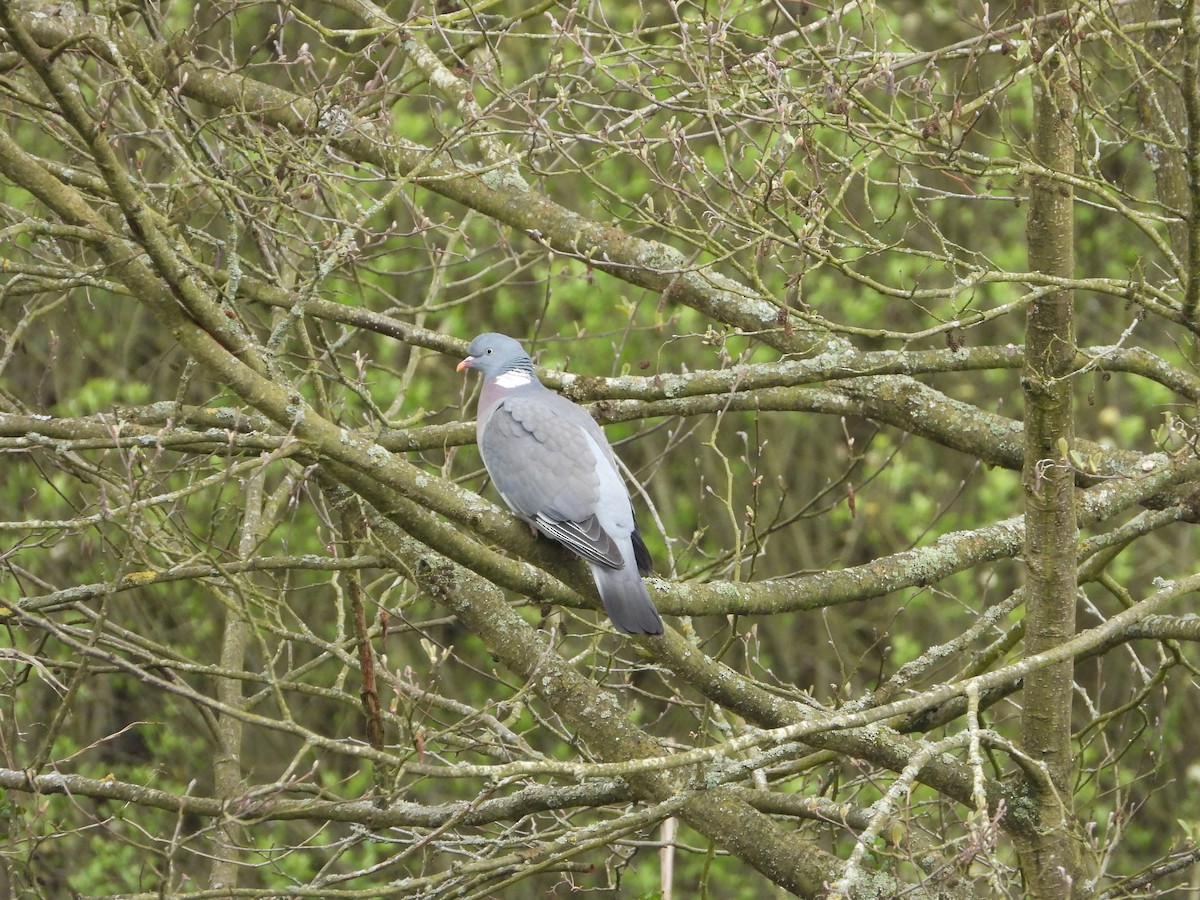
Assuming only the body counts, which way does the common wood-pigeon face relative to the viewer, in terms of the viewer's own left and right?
facing away from the viewer and to the left of the viewer
